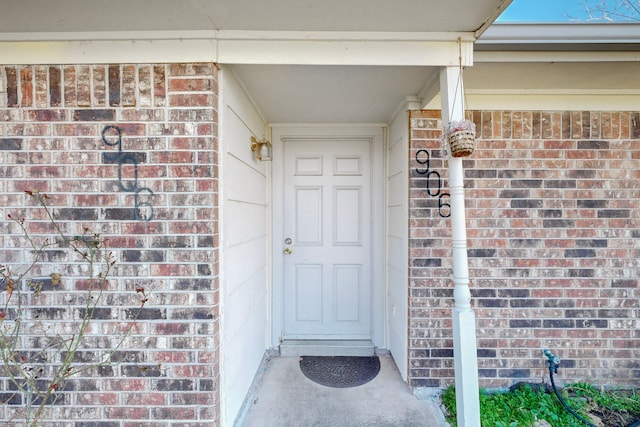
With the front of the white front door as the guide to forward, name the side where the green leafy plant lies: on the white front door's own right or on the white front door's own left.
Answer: on the white front door's own left

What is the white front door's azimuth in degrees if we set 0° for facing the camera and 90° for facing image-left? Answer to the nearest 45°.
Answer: approximately 0°
